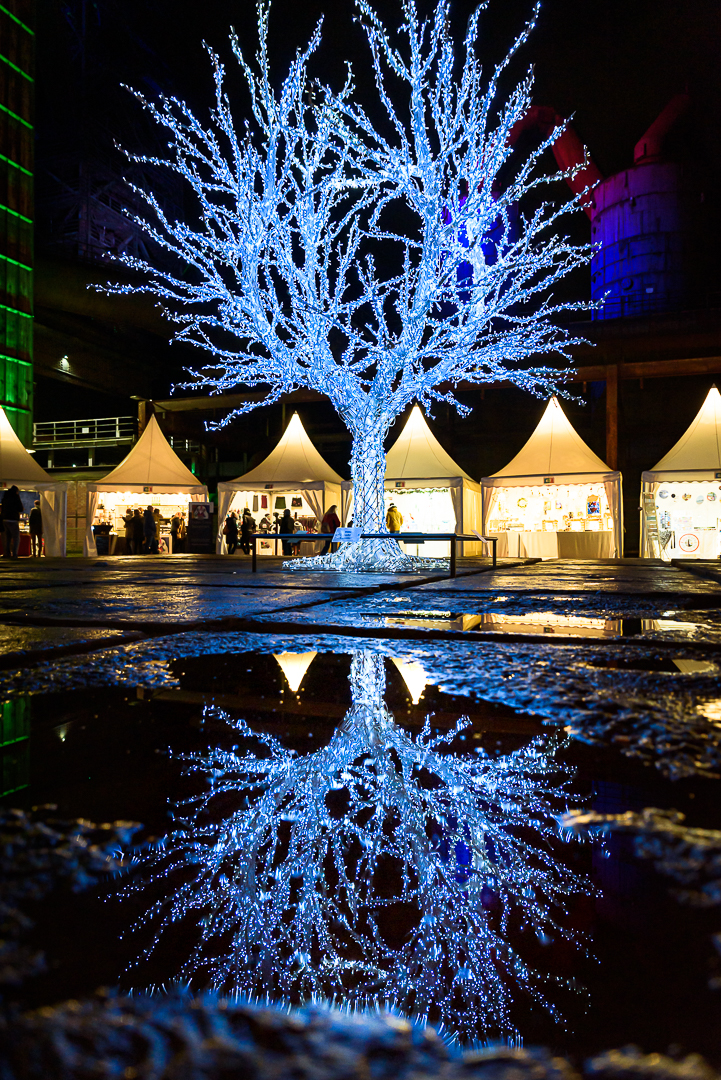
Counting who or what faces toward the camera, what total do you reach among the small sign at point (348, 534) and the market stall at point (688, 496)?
2

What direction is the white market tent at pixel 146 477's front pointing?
toward the camera

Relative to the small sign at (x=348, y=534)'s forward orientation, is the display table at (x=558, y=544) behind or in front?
behind

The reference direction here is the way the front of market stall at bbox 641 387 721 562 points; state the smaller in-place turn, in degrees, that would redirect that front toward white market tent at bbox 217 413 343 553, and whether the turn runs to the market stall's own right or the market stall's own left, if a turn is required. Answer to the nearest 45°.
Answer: approximately 90° to the market stall's own right

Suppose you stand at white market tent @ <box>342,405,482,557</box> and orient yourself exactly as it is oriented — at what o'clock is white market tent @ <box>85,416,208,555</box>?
white market tent @ <box>85,416,208,555</box> is roughly at 3 o'clock from white market tent @ <box>342,405,482,557</box>.

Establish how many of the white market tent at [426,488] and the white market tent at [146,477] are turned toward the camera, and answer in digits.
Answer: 2

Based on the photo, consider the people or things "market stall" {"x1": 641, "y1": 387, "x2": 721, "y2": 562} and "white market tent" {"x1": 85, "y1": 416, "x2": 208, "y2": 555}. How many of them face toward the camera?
2

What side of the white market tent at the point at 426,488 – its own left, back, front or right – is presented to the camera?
front

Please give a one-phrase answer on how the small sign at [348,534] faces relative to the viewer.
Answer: facing the viewer
